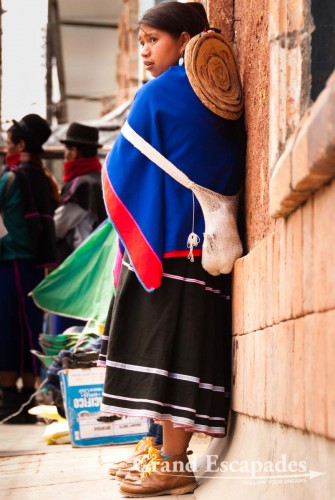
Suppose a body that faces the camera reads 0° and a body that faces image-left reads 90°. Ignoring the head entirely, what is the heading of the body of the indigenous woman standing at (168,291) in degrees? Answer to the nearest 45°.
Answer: approximately 90°

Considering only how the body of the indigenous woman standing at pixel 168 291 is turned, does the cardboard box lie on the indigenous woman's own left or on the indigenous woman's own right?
on the indigenous woman's own right

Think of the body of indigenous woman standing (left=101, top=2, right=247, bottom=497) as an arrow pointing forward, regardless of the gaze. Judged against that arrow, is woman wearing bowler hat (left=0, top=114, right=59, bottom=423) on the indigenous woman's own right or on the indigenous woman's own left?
on the indigenous woman's own right

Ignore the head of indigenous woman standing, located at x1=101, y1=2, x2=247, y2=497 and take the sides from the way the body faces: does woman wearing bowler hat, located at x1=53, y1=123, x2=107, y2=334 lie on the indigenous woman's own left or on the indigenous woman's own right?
on the indigenous woman's own right

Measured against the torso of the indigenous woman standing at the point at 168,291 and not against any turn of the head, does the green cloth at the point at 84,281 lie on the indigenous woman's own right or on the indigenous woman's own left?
on the indigenous woman's own right

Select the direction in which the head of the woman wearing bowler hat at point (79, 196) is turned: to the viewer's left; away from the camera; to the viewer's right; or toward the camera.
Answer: to the viewer's left

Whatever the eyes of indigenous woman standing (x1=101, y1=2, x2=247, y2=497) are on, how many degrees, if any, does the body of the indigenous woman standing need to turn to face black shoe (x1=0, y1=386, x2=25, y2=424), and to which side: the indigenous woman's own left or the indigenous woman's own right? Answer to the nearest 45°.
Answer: approximately 90° to the indigenous woman's own right

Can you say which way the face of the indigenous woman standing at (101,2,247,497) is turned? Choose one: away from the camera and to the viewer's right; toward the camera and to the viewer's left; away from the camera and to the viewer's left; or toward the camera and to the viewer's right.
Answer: toward the camera and to the viewer's left
